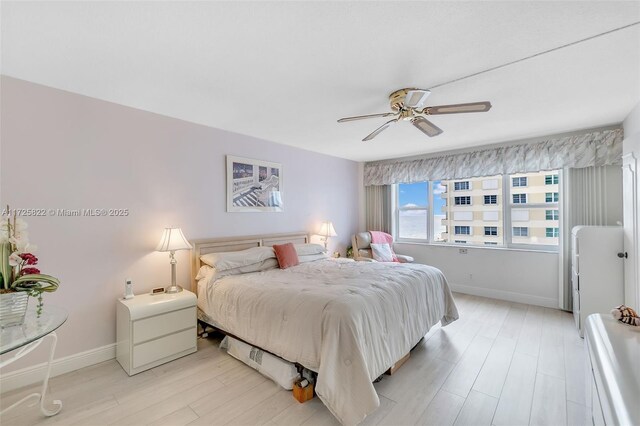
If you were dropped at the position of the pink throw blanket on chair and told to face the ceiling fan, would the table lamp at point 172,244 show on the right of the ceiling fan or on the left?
right

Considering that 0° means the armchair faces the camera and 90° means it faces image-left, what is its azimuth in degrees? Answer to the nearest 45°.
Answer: approximately 315°

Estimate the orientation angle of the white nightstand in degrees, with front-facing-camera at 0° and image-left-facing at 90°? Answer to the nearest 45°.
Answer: approximately 315°

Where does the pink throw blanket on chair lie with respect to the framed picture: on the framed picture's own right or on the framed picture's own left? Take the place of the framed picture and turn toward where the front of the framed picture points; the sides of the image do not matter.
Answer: on the framed picture's own left

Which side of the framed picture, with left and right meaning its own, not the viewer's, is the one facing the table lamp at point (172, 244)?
right

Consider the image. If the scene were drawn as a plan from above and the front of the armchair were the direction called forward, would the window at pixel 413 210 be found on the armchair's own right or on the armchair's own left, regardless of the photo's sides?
on the armchair's own left
